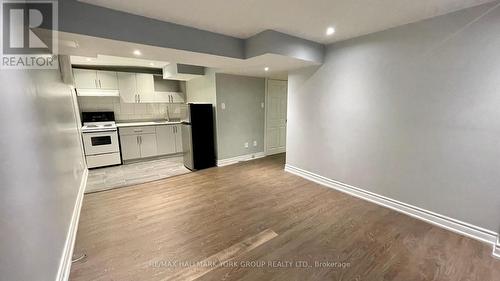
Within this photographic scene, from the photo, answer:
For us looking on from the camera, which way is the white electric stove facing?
facing the viewer

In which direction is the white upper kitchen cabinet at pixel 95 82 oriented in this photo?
toward the camera

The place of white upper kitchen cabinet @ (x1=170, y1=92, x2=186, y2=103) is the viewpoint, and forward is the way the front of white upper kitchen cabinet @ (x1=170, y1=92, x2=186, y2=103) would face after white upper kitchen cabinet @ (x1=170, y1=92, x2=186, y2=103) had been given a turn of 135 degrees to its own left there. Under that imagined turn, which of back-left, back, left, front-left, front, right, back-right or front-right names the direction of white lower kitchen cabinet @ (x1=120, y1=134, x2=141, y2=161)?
back

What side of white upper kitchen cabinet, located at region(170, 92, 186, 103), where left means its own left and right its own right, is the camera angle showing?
front

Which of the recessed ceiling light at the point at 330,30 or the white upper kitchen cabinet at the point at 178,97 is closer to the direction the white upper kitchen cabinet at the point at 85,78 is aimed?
the recessed ceiling light

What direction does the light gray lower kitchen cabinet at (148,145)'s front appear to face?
toward the camera

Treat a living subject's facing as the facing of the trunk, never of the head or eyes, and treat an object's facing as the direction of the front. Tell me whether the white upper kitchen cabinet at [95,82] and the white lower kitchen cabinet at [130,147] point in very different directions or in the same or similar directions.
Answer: same or similar directions

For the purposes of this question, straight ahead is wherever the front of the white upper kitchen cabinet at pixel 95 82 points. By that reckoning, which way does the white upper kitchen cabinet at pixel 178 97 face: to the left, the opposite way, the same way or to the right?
the same way

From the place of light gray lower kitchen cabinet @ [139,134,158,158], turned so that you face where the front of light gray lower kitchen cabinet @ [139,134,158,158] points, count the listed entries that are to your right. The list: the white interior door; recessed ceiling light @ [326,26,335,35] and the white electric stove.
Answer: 1

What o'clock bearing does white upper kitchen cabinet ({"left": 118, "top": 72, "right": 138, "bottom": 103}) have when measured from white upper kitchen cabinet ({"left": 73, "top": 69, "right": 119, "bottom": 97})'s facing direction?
white upper kitchen cabinet ({"left": 118, "top": 72, "right": 138, "bottom": 103}) is roughly at 9 o'clock from white upper kitchen cabinet ({"left": 73, "top": 69, "right": 119, "bottom": 97}).

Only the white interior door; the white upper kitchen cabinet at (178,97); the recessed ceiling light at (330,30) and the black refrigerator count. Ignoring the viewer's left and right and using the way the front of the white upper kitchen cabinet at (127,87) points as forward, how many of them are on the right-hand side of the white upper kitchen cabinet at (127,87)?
0

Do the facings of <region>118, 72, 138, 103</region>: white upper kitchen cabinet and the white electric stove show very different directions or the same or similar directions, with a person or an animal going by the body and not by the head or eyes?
same or similar directions

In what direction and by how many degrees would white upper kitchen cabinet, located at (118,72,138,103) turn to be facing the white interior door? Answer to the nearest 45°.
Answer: approximately 90° to its left
